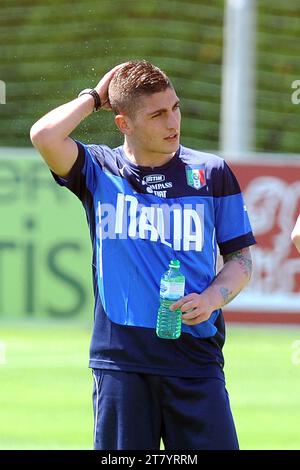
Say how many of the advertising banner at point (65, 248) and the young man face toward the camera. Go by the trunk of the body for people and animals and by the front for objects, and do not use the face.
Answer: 2

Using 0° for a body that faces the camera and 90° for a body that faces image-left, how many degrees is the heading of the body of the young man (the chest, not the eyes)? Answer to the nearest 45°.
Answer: approximately 0°

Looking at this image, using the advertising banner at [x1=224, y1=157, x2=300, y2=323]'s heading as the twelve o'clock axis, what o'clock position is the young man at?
The young man is roughly at 12 o'clock from the advertising banner.

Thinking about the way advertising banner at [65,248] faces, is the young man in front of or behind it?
in front

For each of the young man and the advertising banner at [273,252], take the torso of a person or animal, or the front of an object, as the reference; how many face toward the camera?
2

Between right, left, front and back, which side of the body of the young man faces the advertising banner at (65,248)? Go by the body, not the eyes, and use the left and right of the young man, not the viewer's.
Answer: back

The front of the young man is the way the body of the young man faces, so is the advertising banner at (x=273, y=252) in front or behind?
behind

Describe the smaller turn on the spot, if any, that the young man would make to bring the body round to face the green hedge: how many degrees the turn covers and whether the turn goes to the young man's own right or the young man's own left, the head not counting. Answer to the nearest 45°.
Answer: approximately 180°

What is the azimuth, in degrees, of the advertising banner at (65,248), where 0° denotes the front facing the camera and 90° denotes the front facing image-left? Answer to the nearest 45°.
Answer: approximately 0°
